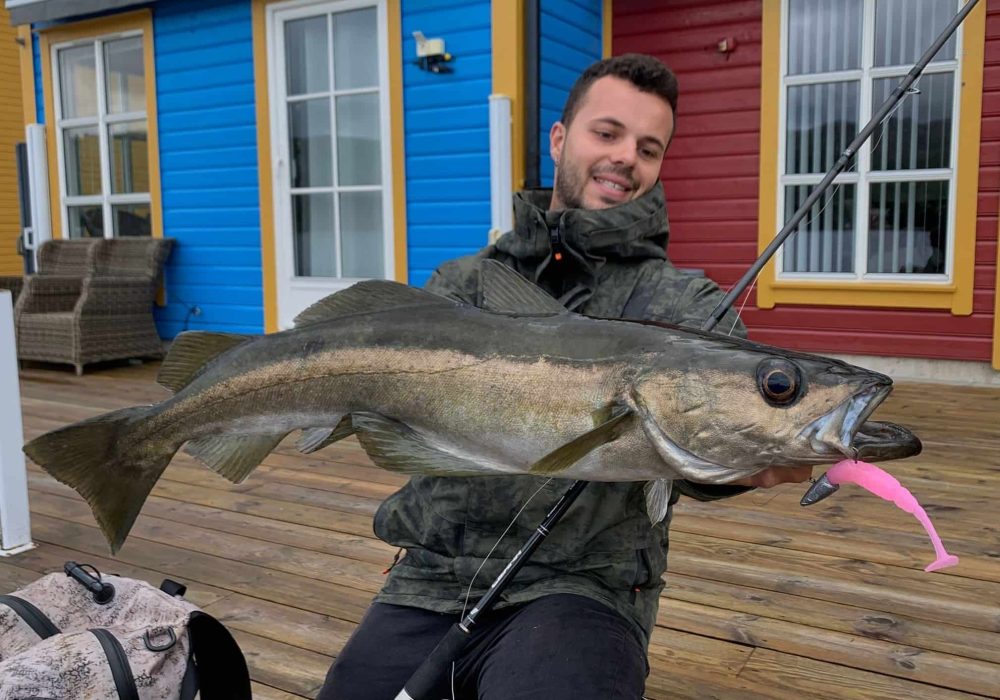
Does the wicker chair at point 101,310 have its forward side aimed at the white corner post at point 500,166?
no

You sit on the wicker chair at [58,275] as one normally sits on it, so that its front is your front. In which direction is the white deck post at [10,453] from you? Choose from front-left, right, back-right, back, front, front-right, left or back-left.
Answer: front-left

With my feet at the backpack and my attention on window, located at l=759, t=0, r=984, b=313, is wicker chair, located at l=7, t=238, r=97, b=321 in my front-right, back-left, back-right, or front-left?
front-left

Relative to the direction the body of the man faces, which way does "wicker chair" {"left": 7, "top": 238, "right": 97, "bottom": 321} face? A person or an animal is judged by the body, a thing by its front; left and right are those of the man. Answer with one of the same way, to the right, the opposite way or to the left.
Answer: the same way

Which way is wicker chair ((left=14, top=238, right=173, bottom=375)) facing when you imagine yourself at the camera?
facing the viewer and to the left of the viewer

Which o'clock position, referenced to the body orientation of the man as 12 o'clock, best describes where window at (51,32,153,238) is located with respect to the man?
The window is roughly at 5 o'clock from the man.

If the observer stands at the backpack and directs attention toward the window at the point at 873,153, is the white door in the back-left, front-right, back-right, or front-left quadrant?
front-left

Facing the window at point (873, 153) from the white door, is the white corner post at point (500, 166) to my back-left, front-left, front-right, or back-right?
front-right

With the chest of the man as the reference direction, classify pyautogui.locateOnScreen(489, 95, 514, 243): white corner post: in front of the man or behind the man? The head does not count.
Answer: behind

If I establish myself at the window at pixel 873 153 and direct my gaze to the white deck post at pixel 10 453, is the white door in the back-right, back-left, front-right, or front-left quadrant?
front-right

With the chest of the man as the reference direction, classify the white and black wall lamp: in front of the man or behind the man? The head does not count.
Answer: behind

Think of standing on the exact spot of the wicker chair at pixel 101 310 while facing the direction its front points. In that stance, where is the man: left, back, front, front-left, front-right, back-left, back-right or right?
front-left

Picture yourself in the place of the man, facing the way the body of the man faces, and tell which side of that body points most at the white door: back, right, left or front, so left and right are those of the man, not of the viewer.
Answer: back

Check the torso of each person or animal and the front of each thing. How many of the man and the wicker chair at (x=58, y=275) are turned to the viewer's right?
0

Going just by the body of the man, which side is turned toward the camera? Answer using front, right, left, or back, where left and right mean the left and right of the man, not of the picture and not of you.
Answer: front
